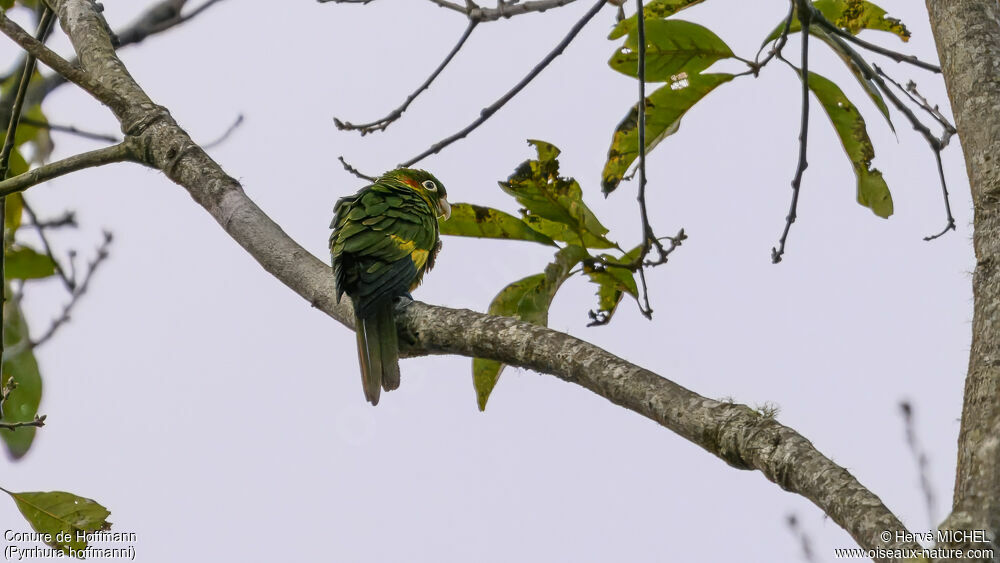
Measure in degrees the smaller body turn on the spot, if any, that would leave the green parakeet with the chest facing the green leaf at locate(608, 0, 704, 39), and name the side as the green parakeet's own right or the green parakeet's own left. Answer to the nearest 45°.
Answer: approximately 90° to the green parakeet's own right

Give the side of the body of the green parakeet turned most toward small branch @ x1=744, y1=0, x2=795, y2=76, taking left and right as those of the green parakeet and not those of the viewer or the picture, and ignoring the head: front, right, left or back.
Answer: right

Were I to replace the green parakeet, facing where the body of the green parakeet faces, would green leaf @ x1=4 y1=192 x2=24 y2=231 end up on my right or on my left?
on my left

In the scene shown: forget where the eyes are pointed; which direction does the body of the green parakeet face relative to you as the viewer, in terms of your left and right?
facing away from the viewer and to the right of the viewer

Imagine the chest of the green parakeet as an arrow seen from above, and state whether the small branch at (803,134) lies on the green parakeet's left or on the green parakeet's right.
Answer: on the green parakeet's right

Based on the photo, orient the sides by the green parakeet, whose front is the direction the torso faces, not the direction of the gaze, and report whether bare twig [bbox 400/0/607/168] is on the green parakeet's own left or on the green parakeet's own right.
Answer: on the green parakeet's own right

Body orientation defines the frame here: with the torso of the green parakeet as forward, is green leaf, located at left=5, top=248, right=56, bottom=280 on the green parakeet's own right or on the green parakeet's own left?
on the green parakeet's own left
